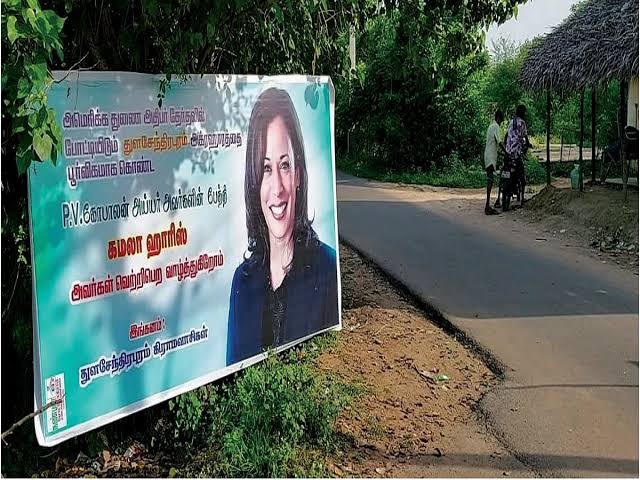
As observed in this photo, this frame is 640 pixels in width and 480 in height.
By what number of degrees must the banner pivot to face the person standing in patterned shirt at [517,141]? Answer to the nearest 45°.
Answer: approximately 90° to its left

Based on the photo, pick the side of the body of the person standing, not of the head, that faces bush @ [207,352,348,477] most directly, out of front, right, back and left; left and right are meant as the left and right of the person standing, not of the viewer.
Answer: right

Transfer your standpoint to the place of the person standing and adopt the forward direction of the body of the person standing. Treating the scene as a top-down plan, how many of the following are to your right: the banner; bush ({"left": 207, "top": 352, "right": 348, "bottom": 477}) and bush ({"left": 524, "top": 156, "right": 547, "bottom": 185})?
2

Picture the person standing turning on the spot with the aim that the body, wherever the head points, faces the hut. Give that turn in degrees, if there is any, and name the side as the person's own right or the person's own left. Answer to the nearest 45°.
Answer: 0° — they already face it

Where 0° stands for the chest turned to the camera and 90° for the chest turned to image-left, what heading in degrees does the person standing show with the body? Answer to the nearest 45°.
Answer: approximately 270°

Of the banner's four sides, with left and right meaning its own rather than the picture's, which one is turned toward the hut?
left

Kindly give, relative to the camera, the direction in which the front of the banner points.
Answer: facing the viewer and to the right of the viewer

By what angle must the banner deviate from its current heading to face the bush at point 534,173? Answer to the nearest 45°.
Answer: approximately 90° to its left
